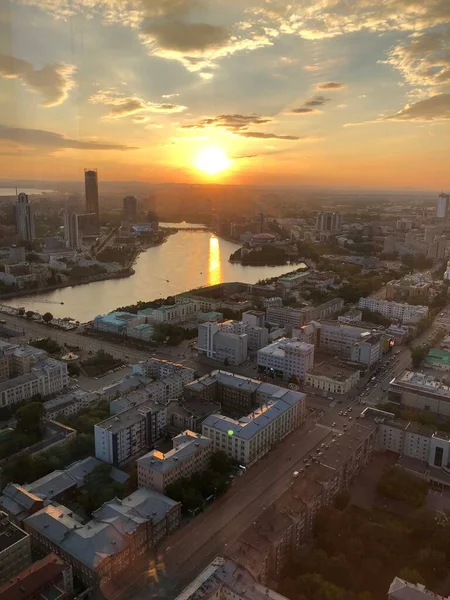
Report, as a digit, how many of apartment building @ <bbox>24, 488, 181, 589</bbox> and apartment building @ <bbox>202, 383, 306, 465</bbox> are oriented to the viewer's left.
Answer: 0

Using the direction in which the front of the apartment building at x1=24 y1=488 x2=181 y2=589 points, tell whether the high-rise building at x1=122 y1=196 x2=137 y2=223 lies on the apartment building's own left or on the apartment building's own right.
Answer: on the apartment building's own left

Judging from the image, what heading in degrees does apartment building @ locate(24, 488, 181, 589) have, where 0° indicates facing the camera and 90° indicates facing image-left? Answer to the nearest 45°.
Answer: approximately 315°

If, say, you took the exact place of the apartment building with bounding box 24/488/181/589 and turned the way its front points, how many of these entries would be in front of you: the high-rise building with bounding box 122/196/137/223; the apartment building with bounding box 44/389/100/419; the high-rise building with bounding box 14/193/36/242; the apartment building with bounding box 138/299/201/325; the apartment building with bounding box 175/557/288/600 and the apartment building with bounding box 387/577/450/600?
2

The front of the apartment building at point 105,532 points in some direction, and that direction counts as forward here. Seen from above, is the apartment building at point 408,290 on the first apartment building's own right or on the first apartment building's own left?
on the first apartment building's own left

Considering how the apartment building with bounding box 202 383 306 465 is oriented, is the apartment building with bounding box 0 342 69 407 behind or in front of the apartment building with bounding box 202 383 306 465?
behind

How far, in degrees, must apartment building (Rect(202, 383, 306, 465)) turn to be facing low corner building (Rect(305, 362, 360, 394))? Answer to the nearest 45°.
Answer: approximately 90° to its left
